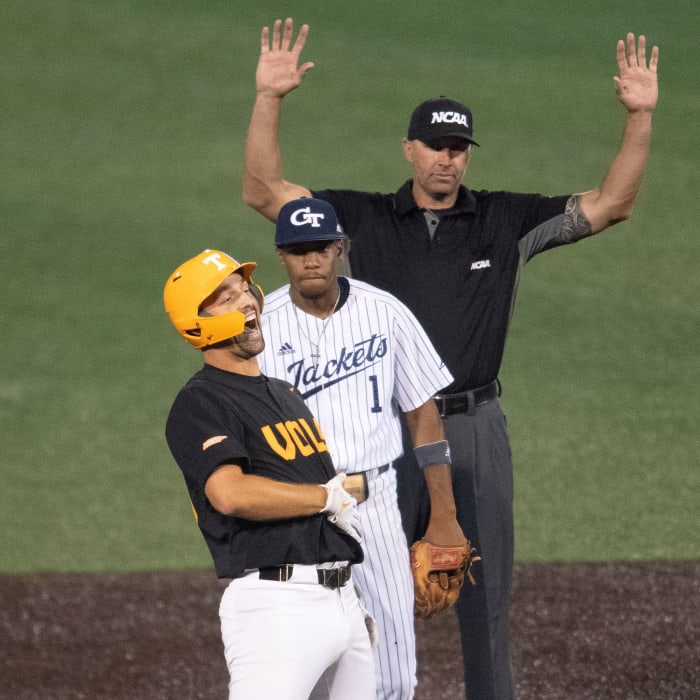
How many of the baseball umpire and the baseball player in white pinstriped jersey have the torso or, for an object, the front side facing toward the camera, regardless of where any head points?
2

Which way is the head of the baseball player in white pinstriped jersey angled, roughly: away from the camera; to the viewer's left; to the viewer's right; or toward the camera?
toward the camera

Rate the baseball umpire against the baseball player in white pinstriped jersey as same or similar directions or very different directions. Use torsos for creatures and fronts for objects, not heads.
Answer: same or similar directions

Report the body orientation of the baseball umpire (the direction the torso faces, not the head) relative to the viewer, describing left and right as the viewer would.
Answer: facing the viewer

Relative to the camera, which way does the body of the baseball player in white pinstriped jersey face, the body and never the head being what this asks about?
toward the camera

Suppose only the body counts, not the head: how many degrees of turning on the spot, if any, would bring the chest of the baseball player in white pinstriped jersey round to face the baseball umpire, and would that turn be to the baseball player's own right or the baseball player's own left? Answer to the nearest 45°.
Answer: approximately 135° to the baseball player's own left

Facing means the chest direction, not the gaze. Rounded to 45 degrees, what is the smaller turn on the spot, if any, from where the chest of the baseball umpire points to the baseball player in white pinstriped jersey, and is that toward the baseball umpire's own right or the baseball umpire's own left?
approximately 45° to the baseball umpire's own right
